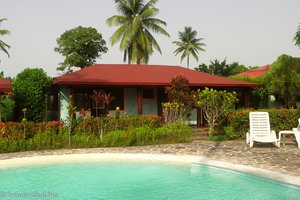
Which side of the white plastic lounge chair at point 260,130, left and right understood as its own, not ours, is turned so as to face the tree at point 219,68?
back

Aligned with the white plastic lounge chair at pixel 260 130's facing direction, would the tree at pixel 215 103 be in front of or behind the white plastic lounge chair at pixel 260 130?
behind

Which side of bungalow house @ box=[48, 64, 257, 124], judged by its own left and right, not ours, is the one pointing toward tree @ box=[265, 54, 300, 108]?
left

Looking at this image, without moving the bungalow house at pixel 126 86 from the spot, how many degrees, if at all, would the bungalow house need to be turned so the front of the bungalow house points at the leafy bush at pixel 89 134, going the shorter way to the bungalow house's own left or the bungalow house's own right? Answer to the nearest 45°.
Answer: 0° — it already faces it

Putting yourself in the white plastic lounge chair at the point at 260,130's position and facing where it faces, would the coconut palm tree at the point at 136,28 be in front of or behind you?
behind

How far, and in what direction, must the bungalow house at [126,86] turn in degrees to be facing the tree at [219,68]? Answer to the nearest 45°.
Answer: approximately 135° to its left
